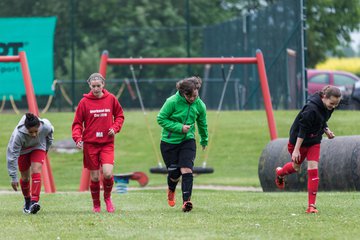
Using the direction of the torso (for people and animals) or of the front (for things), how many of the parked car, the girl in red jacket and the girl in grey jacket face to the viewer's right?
1

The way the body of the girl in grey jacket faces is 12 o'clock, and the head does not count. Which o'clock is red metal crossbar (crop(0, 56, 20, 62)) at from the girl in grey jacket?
The red metal crossbar is roughly at 6 o'clock from the girl in grey jacket.

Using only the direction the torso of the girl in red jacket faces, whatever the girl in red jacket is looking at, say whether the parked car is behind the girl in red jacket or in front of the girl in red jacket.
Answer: behind

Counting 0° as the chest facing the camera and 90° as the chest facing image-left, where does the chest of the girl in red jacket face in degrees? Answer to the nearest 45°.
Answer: approximately 0°

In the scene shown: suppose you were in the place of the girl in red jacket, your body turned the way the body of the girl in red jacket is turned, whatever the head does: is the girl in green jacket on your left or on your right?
on your left
